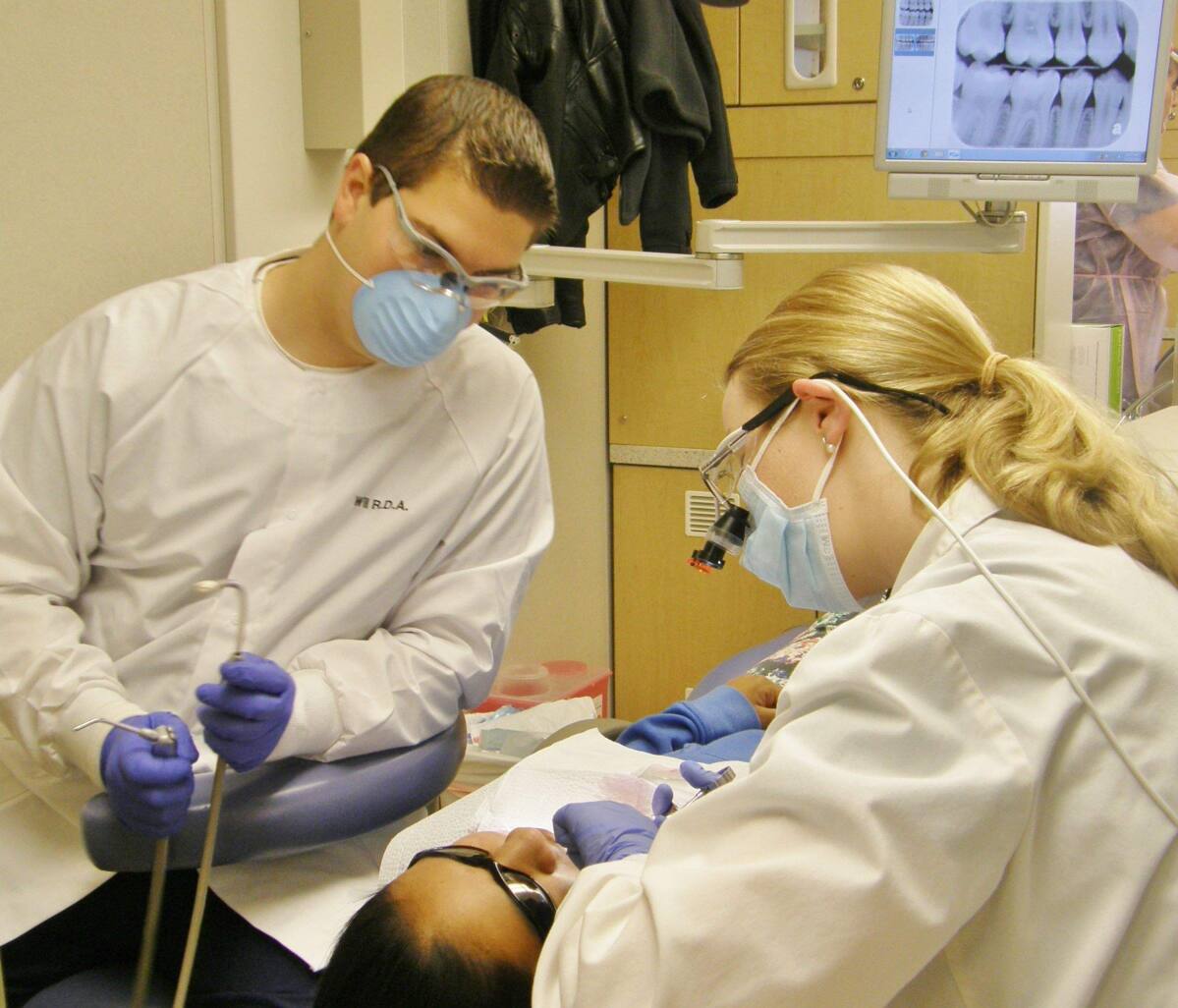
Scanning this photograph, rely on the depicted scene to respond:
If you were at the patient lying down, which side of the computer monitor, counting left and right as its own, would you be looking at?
front

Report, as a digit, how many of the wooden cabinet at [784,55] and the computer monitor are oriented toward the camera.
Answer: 2

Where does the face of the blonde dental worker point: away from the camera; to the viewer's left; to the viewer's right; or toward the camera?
to the viewer's left

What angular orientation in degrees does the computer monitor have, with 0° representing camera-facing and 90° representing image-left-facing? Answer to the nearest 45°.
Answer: approximately 0°

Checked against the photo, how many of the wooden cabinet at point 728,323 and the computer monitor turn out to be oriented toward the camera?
2

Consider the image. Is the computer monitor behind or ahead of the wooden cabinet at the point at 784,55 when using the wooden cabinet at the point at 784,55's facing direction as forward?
ahead

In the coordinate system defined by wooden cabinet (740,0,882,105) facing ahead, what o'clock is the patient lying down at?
The patient lying down is roughly at 12 o'clock from the wooden cabinet.

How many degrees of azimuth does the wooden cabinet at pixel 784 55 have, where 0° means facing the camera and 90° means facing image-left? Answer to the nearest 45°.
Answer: approximately 0°

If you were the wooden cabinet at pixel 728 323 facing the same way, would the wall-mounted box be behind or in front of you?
in front

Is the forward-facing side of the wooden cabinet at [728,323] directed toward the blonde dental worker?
yes
